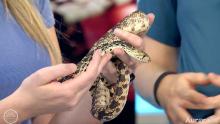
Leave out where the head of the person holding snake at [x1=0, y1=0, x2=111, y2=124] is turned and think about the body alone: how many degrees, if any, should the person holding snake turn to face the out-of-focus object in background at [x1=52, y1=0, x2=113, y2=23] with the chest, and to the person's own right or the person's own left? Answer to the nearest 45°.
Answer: approximately 135° to the person's own left

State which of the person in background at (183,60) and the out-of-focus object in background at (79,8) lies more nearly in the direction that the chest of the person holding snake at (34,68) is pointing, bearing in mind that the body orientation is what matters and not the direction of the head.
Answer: the person in background

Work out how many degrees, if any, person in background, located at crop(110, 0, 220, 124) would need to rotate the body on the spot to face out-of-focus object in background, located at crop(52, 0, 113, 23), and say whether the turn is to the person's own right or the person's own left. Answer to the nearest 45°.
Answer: approximately 135° to the person's own right

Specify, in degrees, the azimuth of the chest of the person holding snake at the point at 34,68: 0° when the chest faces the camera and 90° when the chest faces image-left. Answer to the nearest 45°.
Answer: approximately 315°

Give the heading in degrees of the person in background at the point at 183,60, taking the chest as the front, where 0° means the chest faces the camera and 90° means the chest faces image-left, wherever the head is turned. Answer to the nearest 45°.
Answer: approximately 0°
